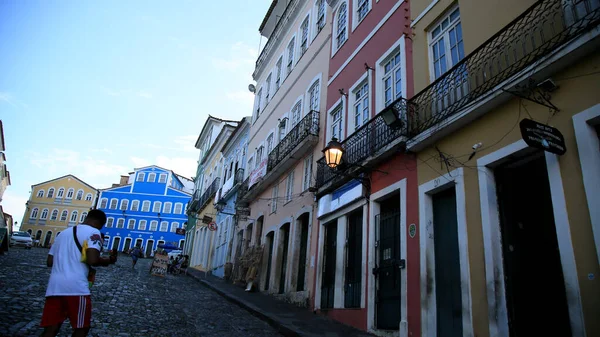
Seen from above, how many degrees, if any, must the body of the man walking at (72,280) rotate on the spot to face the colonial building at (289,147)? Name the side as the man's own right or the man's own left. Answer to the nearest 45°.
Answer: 0° — they already face it

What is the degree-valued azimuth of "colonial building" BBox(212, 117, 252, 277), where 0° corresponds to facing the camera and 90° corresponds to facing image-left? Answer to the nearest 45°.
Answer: approximately 90°

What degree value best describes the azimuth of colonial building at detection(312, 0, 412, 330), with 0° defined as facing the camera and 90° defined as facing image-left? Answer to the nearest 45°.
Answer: approximately 45°

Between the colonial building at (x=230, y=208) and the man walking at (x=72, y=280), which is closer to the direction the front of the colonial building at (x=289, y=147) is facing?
the man walking

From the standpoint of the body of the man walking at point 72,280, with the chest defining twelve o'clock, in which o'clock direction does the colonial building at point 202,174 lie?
The colonial building is roughly at 11 o'clock from the man walking.

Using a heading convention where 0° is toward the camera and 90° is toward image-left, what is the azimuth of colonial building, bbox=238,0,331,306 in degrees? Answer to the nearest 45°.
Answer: approximately 45°

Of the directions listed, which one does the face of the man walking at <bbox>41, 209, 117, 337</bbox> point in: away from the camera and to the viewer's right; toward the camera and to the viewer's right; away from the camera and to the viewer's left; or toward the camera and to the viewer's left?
away from the camera and to the viewer's right

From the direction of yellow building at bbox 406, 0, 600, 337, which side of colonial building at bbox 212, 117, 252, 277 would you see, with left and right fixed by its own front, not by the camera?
left

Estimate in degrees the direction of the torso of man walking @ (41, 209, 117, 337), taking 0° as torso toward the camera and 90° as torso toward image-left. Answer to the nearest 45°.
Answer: approximately 225°

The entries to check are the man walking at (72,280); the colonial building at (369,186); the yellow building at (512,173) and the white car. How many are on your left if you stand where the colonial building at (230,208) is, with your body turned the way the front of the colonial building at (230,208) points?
3

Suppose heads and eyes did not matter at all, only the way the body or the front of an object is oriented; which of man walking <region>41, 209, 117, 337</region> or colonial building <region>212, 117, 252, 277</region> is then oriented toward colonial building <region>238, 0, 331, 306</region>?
the man walking
